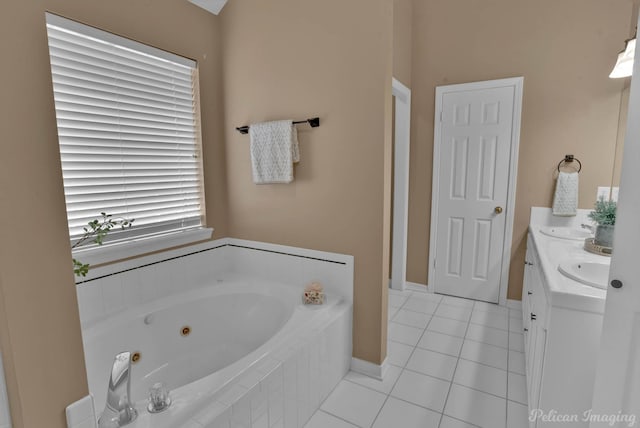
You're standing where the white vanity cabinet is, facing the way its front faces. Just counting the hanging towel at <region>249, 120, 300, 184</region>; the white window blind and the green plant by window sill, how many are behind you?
0

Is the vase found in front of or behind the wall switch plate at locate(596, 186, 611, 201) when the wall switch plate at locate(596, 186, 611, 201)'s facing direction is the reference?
in front

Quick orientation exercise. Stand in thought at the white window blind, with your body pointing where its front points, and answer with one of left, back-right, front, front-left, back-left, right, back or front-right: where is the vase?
front

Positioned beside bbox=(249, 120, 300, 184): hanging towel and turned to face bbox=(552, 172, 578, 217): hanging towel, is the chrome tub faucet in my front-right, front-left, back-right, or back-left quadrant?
back-right

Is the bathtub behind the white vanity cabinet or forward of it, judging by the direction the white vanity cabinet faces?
forward

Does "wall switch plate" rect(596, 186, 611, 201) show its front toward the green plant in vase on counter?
yes

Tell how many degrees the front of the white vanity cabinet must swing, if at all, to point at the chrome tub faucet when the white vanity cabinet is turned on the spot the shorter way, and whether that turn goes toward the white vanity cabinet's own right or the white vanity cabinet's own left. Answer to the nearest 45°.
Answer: approximately 45° to the white vanity cabinet's own left

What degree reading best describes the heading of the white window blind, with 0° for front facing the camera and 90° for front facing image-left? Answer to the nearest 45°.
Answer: approximately 315°

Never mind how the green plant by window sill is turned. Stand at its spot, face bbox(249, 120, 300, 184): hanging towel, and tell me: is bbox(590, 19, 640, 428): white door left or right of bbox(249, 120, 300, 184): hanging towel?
right

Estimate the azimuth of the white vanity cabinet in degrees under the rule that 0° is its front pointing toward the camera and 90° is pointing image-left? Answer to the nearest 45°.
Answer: approximately 90°

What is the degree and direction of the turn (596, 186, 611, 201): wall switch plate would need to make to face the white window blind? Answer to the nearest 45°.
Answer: approximately 45° to its right

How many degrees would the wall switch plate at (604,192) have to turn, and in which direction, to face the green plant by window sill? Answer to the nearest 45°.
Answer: approximately 45° to its right
